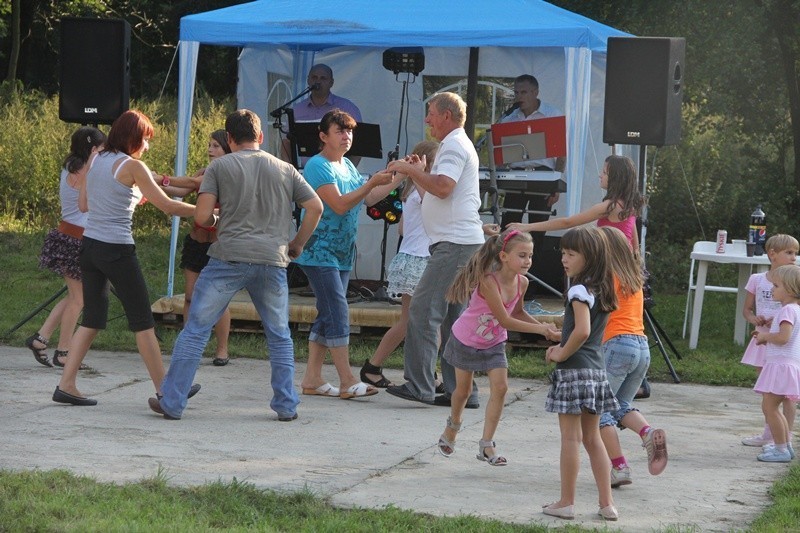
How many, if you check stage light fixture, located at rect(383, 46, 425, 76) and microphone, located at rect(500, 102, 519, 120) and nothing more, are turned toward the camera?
1

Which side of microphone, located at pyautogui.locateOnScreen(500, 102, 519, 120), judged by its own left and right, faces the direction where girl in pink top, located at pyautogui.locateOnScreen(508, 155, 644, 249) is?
right

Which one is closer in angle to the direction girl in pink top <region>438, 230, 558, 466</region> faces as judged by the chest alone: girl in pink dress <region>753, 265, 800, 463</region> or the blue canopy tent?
the girl in pink dress

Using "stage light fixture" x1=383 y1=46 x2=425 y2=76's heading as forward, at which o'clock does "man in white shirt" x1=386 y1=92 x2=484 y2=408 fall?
The man in white shirt is roughly at 12 o'clock from the stage light fixture.

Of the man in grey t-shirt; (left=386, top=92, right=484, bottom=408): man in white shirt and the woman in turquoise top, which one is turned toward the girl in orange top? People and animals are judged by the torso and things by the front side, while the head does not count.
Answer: the woman in turquoise top

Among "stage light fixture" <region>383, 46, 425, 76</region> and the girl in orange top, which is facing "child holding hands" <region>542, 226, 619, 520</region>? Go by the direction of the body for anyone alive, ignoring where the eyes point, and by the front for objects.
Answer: the stage light fixture

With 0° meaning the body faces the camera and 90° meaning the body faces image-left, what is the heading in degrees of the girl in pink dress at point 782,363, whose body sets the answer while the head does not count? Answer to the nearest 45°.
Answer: approximately 90°

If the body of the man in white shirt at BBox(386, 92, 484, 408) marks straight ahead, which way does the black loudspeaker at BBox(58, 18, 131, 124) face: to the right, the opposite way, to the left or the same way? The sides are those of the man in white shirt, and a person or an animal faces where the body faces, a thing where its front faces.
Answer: to the left

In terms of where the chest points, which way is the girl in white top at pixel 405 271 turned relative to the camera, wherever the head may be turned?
to the viewer's right

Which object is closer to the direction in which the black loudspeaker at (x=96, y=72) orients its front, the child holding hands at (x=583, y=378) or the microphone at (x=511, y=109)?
the child holding hands

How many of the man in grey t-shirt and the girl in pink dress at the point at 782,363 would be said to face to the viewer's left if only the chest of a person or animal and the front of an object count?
1

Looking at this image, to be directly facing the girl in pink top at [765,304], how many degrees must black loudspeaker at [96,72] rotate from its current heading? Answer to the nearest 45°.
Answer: approximately 45° to its left
